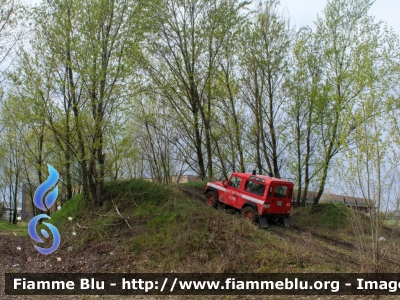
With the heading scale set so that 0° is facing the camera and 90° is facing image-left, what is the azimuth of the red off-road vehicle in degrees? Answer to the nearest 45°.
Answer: approximately 135°
